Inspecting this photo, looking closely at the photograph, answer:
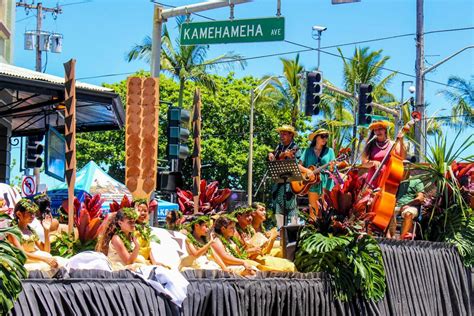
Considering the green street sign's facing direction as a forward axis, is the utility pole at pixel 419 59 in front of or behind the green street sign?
behind

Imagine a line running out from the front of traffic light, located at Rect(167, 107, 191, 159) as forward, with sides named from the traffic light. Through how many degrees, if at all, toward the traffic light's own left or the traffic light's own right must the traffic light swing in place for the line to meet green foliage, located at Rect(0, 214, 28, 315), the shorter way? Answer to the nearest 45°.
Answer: approximately 90° to the traffic light's own right

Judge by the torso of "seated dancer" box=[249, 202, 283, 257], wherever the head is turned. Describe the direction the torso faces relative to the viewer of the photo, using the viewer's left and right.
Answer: facing the viewer and to the right of the viewer

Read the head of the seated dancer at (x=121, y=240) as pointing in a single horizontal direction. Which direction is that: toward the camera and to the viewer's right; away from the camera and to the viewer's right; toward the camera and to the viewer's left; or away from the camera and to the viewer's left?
toward the camera and to the viewer's right

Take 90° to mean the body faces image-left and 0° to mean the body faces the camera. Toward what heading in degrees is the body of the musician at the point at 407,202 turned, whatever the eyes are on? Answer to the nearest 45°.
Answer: approximately 45°
